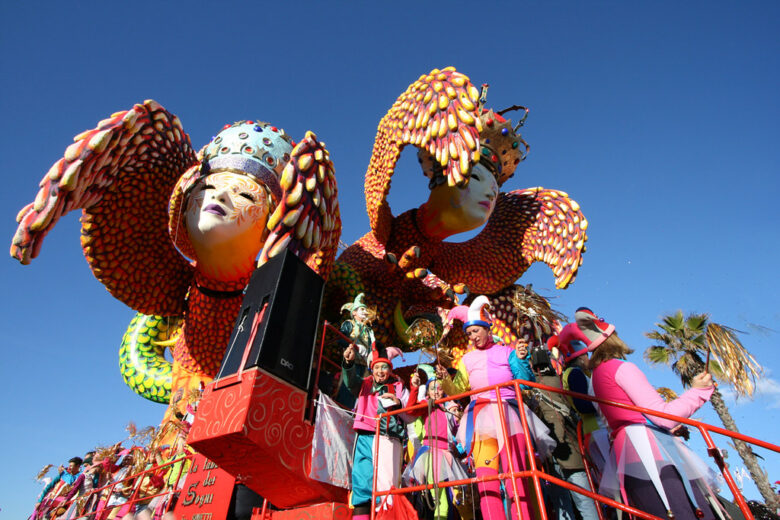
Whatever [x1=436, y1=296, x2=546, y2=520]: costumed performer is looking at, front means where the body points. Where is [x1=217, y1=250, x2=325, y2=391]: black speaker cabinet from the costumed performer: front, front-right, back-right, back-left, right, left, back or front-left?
right

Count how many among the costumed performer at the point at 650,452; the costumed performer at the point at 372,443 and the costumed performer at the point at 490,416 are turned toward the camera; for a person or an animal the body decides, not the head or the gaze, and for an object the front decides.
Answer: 2

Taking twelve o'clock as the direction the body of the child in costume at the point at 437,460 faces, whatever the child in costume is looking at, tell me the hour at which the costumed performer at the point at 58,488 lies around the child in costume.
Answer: The costumed performer is roughly at 4 o'clock from the child in costume.

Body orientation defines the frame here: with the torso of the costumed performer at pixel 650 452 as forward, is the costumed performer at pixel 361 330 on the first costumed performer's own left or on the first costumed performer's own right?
on the first costumed performer's own left

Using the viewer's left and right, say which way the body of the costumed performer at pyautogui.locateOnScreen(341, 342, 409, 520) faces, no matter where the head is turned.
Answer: facing the viewer

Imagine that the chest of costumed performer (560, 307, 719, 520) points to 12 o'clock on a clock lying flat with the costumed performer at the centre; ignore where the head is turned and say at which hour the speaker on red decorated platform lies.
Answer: The speaker on red decorated platform is roughly at 7 o'clock from the costumed performer.

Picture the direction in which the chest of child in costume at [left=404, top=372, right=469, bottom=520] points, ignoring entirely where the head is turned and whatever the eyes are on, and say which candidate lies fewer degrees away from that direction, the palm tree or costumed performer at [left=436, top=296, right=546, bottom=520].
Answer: the costumed performer

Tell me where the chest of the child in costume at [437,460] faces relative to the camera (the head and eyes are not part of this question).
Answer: toward the camera

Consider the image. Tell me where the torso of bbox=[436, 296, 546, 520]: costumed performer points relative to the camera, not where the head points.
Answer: toward the camera
